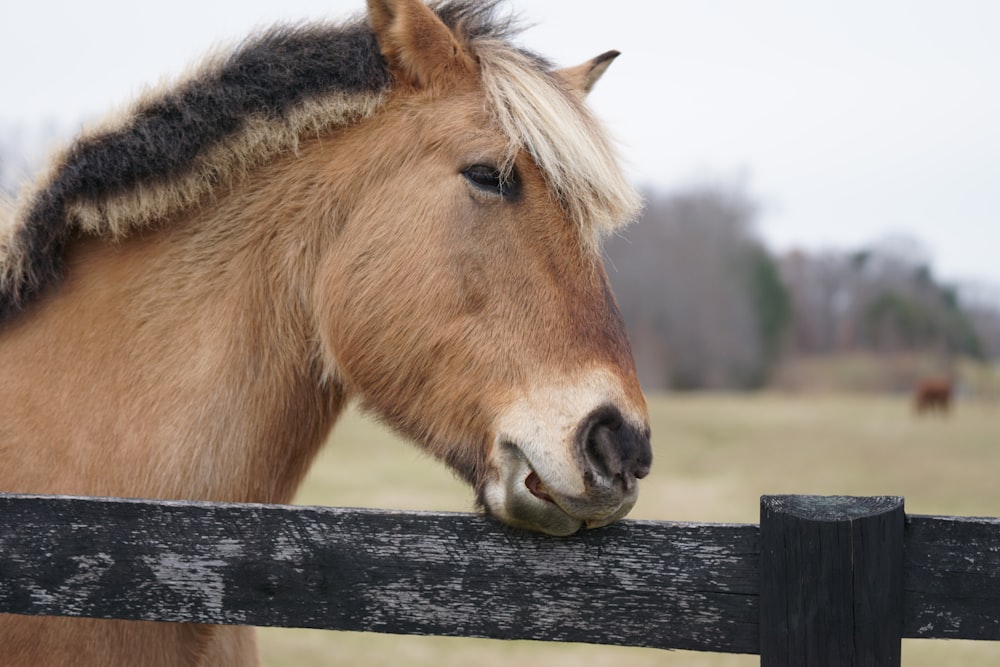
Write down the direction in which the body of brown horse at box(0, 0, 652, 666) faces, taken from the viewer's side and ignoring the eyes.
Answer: to the viewer's right

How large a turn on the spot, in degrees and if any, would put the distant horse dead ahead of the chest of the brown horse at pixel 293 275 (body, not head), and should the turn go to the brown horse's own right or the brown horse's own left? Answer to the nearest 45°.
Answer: approximately 45° to the brown horse's own left
